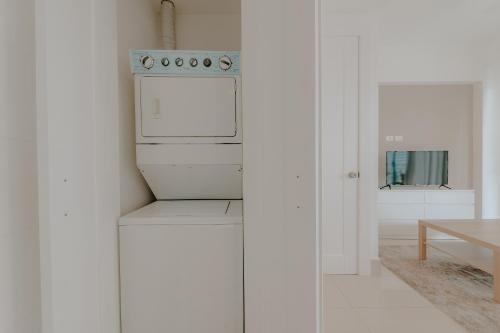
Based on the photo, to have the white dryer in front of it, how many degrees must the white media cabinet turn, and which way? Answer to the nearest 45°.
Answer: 0° — it already faces it

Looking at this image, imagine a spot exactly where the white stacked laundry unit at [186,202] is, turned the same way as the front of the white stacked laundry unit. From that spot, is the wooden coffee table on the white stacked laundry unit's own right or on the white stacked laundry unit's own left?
on the white stacked laundry unit's own left

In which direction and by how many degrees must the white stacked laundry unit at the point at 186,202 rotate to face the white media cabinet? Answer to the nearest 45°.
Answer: approximately 135° to its left

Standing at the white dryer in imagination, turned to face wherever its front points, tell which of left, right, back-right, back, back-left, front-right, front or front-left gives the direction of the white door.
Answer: back-left

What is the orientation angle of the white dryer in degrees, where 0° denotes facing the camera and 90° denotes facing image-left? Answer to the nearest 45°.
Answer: approximately 0°

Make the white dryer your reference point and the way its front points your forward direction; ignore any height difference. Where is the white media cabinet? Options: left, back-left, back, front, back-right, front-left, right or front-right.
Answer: back-left

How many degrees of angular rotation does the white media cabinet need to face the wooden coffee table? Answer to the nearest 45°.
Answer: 0° — it already faces it

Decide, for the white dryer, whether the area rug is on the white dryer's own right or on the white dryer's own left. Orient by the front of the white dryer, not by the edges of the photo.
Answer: on the white dryer's own left

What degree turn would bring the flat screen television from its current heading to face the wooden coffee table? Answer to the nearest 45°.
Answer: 0° — it already faces it
